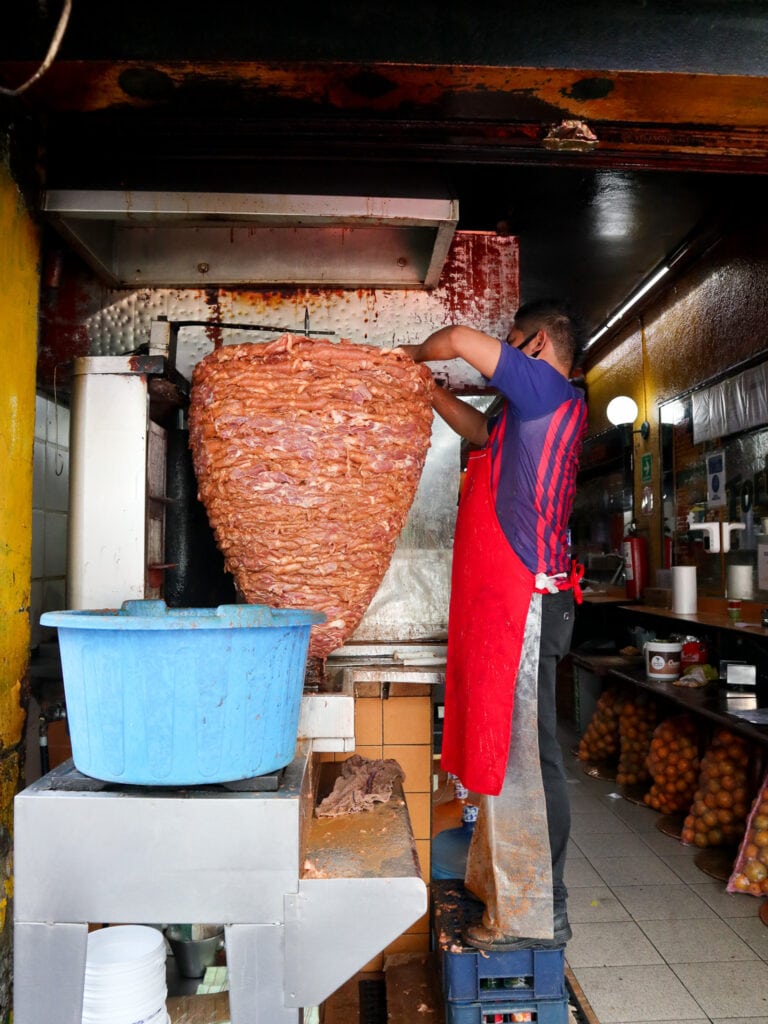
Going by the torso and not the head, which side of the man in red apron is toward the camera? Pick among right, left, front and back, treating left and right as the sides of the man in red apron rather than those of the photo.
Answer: left

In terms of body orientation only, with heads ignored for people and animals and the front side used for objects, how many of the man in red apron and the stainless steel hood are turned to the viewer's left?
1

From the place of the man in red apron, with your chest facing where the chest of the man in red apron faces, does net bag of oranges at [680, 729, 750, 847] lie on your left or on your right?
on your right

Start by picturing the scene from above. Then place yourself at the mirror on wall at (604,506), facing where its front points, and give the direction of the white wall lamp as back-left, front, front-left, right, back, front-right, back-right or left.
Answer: front-left

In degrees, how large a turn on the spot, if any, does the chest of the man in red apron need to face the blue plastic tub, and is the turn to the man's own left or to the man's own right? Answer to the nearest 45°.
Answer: approximately 45° to the man's own left

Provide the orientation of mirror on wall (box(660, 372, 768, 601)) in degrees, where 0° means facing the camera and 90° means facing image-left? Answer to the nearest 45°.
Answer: approximately 45°

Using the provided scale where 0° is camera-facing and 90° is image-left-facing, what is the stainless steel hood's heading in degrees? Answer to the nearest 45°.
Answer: approximately 0°

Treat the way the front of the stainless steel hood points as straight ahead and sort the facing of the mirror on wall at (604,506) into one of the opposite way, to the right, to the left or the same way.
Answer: to the right

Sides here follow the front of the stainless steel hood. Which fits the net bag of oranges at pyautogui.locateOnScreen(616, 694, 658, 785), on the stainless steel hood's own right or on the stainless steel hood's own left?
on the stainless steel hood's own left
